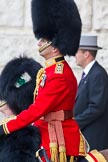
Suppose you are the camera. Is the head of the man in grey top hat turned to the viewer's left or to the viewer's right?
to the viewer's left

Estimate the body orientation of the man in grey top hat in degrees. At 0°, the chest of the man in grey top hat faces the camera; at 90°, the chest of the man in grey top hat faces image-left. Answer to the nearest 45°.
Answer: approximately 90°
